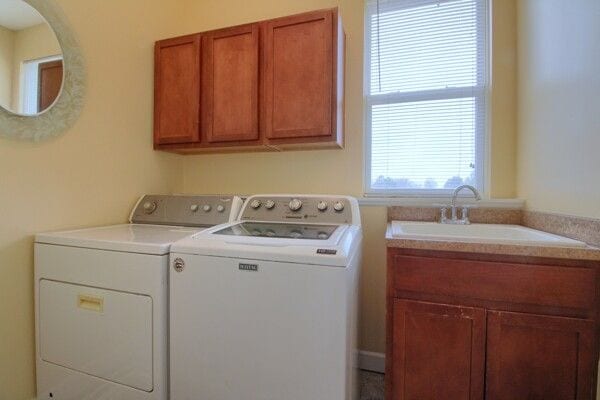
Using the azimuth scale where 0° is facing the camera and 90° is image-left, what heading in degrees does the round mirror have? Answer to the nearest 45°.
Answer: approximately 315°

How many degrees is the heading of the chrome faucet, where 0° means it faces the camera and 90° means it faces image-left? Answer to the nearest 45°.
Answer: approximately 315°

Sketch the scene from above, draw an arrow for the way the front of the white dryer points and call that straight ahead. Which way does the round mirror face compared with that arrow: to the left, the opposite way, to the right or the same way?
to the left

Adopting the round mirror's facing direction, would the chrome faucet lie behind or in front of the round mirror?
in front

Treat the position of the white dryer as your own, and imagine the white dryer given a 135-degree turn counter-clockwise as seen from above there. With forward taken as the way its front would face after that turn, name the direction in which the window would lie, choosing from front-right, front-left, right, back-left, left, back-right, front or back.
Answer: front

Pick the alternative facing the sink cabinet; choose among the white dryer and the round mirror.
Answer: the round mirror

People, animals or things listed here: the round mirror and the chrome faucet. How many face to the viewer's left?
0
